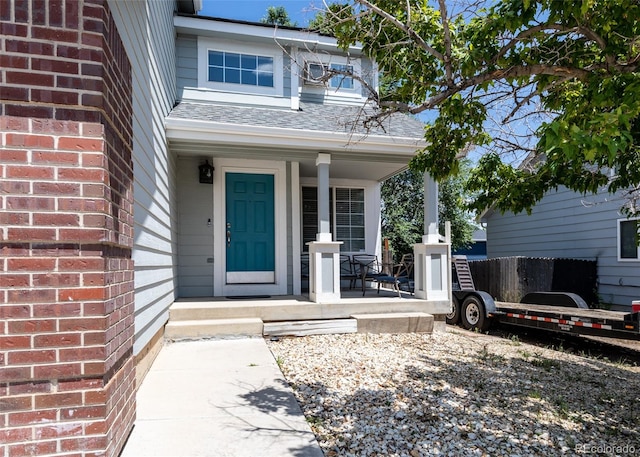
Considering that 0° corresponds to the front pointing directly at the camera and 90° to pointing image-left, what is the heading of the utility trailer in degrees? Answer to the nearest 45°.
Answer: approximately 315°

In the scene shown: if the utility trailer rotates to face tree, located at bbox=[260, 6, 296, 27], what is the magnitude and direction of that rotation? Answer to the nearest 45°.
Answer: approximately 180°

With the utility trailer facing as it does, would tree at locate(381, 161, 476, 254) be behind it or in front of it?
behind

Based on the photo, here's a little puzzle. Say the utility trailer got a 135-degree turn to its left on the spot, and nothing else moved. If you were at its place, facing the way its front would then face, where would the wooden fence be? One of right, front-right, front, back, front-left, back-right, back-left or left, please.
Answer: front
